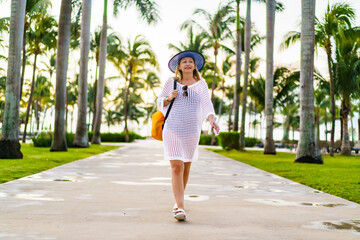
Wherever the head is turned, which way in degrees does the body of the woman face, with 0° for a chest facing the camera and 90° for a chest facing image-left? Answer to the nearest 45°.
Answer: approximately 0°

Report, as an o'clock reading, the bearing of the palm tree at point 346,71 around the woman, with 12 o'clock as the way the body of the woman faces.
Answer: The palm tree is roughly at 7 o'clock from the woman.

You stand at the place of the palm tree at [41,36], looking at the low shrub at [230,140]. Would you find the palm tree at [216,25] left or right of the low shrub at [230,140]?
left

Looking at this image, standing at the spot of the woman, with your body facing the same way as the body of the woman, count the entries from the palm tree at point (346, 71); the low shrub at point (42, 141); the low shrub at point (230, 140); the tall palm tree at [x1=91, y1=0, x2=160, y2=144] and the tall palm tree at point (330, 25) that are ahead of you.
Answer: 0

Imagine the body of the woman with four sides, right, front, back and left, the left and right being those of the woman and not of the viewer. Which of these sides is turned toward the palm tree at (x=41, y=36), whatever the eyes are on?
back

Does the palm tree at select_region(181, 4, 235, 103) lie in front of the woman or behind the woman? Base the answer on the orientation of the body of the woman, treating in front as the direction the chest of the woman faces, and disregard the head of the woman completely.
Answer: behind

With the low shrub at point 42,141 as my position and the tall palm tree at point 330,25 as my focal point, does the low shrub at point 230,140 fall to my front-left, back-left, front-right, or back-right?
front-left

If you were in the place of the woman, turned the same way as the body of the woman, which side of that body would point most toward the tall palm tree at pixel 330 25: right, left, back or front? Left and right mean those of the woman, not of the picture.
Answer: back

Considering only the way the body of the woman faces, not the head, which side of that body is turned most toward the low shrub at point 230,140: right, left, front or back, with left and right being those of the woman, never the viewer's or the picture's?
back

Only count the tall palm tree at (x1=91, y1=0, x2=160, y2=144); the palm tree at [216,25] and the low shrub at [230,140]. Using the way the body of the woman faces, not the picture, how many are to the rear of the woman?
3
